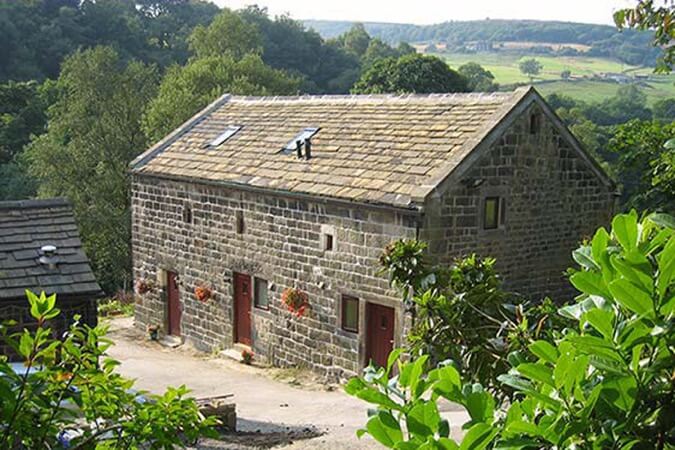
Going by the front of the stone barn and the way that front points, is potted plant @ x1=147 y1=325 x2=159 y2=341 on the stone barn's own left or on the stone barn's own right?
on the stone barn's own right

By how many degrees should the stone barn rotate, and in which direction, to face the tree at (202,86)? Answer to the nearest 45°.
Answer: approximately 135° to its right

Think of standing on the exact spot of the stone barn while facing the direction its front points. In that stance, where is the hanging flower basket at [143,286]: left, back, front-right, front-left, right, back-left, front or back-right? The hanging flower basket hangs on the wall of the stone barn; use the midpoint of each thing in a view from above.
right

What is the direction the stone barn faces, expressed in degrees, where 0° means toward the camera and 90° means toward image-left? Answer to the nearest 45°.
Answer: approximately 45°

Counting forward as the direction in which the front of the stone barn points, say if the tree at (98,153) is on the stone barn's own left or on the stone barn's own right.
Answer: on the stone barn's own right

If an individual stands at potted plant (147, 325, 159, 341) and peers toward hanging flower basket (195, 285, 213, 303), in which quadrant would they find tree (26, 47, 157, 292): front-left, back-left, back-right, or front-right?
back-left

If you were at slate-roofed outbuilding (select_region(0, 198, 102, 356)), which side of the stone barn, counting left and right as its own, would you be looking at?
front

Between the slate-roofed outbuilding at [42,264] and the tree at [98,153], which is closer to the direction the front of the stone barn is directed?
the slate-roofed outbuilding
